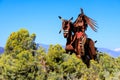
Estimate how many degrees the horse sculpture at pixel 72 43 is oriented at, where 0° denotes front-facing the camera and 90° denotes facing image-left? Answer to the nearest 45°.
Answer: approximately 45°

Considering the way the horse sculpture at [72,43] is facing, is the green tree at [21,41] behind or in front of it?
in front
